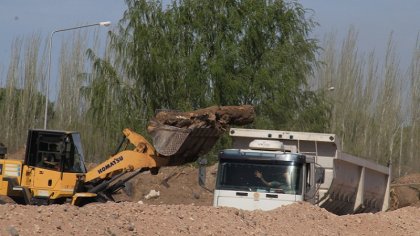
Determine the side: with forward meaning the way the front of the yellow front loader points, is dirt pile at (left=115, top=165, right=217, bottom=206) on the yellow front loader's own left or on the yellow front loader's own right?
on the yellow front loader's own left

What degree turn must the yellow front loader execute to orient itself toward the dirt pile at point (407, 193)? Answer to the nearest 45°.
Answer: approximately 45° to its left

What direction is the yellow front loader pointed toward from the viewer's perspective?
to the viewer's right

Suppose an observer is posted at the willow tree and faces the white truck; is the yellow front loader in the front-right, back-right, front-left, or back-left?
front-right

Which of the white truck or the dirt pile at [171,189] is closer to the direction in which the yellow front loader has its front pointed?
the white truck
